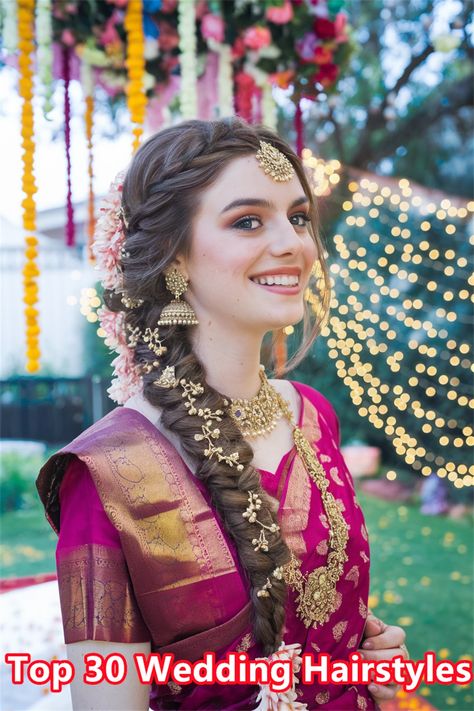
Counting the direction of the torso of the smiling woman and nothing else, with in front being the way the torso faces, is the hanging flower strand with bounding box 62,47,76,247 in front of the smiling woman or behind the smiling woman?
behind

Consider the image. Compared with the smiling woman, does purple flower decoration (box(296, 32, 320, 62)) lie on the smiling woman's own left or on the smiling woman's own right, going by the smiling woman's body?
on the smiling woman's own left

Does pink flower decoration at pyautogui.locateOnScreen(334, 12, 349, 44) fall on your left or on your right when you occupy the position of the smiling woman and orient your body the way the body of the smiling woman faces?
on your left

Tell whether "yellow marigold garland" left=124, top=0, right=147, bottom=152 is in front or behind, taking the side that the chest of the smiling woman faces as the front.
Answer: behind

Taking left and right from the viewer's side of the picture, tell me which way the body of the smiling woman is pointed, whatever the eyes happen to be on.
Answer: facing the viewer and to the right of the viewer

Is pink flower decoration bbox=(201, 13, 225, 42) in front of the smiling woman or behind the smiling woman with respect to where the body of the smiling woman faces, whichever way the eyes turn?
behind

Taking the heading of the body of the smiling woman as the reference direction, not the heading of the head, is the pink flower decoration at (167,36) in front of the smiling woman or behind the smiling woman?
behind

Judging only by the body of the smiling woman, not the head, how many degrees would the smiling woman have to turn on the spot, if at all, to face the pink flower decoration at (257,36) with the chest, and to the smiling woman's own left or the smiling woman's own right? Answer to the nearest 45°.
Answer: approximately 135° to the smiling woman's own left

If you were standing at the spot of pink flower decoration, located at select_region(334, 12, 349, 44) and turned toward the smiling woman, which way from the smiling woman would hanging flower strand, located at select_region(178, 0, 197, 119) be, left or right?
right
